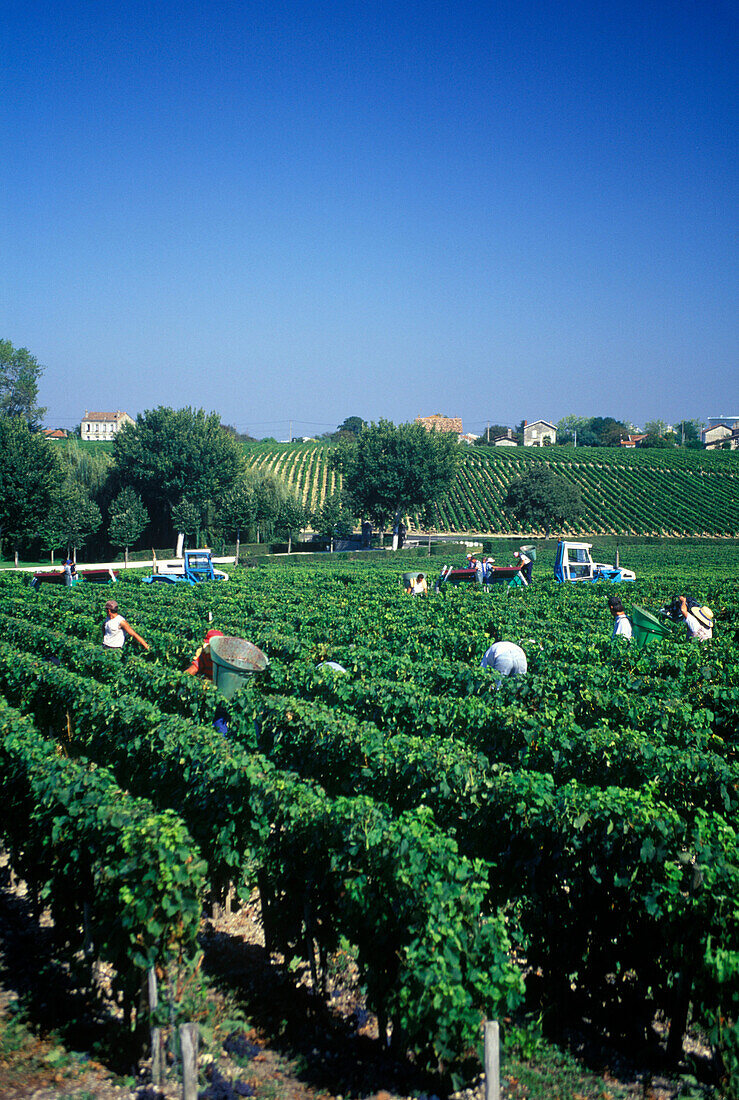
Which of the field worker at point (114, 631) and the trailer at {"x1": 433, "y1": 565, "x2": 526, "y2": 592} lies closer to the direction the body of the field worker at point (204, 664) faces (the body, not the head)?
the field worker

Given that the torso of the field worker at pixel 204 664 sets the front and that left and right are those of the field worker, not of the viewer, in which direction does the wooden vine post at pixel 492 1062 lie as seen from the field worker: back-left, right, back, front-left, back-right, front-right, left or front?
left

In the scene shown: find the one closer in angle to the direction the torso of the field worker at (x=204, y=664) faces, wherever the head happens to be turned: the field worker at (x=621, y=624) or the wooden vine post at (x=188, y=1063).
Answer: the wooden vine post

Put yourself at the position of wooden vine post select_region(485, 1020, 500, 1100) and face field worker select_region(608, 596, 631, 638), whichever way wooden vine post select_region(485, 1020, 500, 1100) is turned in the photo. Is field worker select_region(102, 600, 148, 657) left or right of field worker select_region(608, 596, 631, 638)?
left

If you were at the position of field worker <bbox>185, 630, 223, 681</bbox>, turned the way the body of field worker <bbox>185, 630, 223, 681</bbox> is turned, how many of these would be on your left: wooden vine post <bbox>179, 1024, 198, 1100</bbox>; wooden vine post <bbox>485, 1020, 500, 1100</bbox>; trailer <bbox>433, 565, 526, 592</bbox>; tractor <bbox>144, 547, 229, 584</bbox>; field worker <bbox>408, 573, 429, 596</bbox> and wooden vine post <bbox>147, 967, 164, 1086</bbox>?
3

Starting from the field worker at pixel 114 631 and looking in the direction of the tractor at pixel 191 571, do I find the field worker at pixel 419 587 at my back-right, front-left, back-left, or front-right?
front-right

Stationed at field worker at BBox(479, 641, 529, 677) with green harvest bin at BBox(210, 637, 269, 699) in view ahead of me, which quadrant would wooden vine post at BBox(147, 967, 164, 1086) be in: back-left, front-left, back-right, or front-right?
front-left
